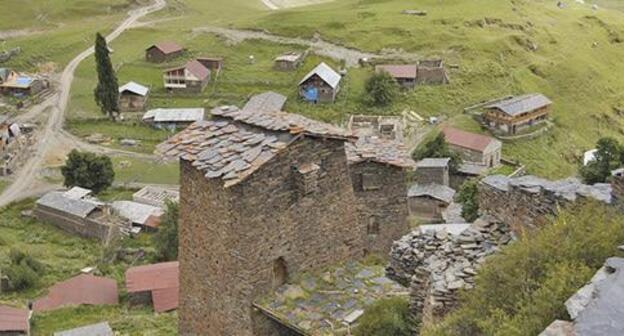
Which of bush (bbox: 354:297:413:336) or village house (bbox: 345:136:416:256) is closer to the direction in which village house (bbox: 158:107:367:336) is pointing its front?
the bush

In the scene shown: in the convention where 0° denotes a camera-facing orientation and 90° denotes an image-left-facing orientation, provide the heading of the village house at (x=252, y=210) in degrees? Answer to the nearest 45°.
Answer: approximately 315°

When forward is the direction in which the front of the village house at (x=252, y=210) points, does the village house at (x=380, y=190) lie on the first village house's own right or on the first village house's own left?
on the first village house's own left
